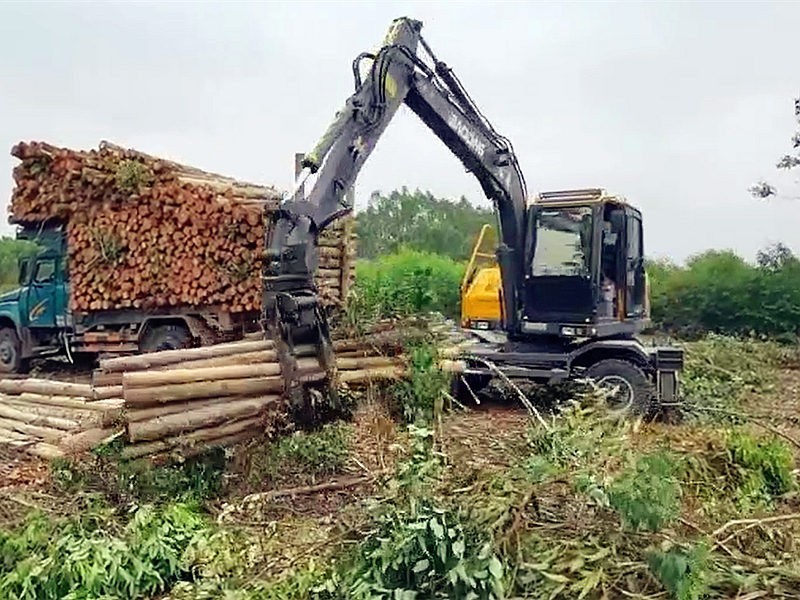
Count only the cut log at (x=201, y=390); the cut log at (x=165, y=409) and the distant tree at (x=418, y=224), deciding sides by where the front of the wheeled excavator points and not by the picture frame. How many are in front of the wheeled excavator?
2

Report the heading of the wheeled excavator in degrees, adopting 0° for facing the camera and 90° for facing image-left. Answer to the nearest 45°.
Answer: approximately 45°

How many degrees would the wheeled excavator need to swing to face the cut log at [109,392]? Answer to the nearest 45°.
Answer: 0° — it already faces it

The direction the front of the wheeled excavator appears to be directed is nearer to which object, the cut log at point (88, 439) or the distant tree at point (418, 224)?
the cut log

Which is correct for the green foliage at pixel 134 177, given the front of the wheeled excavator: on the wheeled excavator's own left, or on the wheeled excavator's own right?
on the wheeled excavator's own right

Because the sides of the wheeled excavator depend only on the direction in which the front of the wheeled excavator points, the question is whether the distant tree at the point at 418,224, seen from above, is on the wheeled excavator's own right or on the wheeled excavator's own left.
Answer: on the wheeled excavator's own right

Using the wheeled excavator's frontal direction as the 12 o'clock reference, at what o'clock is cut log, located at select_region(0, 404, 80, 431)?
The cut log is roughly at 1 o'clock from the wheeled excavator.

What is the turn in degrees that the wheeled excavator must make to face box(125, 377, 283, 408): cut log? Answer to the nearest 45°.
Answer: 0° — it already faces it

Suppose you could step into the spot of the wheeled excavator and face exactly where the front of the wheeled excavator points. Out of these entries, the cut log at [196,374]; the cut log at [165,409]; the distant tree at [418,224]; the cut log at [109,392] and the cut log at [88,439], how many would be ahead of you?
4
